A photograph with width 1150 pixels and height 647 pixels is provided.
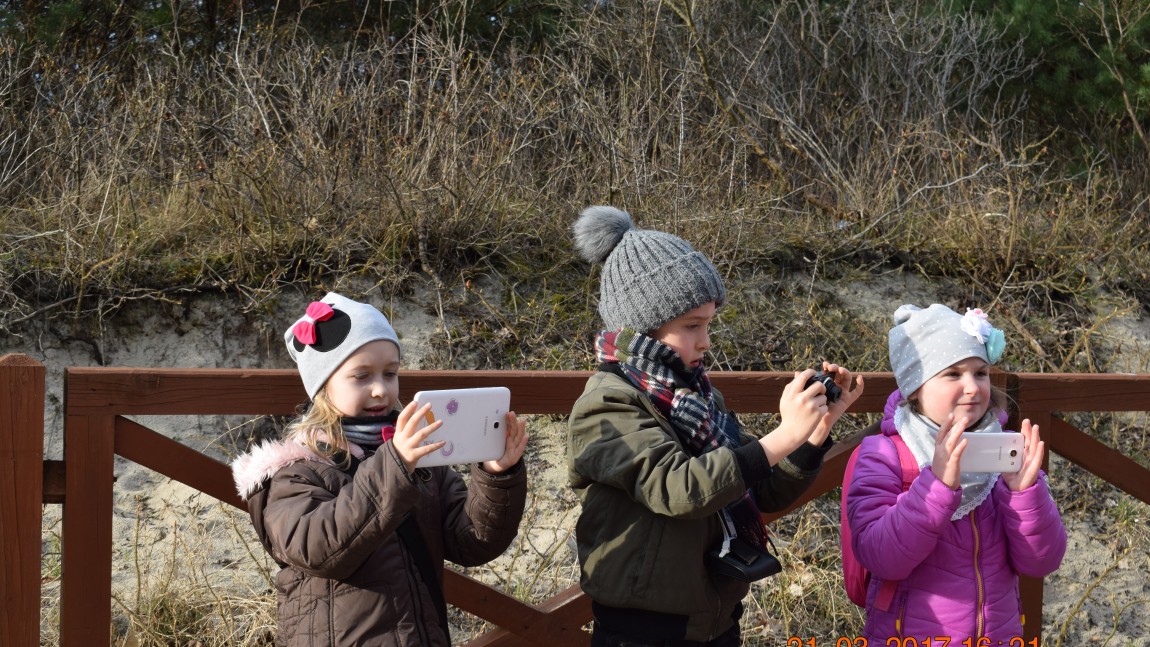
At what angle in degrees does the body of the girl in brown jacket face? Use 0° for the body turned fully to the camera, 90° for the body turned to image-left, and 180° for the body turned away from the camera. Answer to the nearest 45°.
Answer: approximately 315°

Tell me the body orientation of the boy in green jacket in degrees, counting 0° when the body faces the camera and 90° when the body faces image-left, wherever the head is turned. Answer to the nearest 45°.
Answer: approximately 270°

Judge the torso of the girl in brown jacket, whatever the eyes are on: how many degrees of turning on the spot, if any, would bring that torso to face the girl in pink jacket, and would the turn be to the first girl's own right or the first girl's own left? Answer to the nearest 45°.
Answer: approximately 45° to the first girl's own left

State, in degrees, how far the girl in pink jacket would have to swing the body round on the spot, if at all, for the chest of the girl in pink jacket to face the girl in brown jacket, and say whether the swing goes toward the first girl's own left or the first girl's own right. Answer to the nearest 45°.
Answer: approximately 90° to the first girl's own right

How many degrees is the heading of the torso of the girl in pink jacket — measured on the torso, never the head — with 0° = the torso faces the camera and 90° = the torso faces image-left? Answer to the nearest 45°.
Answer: approximately 315°

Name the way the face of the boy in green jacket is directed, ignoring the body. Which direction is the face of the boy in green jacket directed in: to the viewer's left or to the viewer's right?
to the viewer's right
